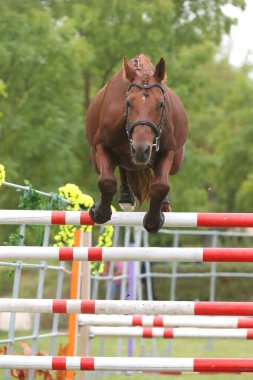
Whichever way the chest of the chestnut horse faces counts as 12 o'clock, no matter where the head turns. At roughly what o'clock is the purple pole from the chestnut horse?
The purple pole is roughly at 6 o'clock from the chestnut horse.

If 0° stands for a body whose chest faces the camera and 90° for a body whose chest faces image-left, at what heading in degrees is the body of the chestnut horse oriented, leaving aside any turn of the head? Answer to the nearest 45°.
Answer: approximately 0°
